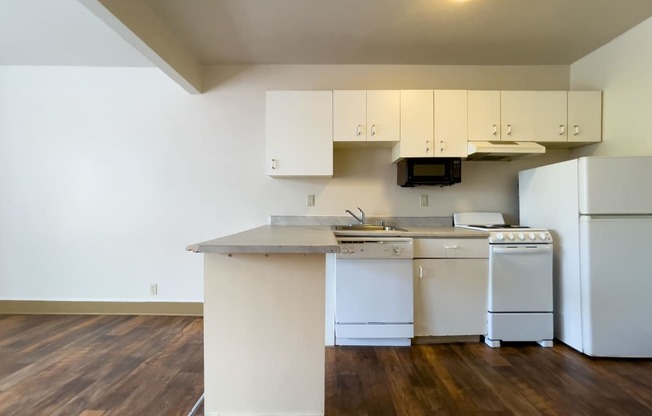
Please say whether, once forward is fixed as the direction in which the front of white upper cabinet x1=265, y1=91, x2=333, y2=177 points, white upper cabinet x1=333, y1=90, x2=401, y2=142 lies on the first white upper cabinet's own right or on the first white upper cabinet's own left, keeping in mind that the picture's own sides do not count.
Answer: on the first white upper cabinet's own left

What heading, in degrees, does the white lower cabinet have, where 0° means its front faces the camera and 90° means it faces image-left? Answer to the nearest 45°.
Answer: approximately 0°

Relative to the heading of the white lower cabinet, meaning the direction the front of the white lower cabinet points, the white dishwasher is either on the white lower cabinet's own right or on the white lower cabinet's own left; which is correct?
on the white lower cabinet's own right

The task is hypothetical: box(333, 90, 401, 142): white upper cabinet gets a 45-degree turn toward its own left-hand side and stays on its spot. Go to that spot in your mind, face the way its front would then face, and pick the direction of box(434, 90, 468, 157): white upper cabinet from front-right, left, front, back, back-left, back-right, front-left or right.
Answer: front-left
